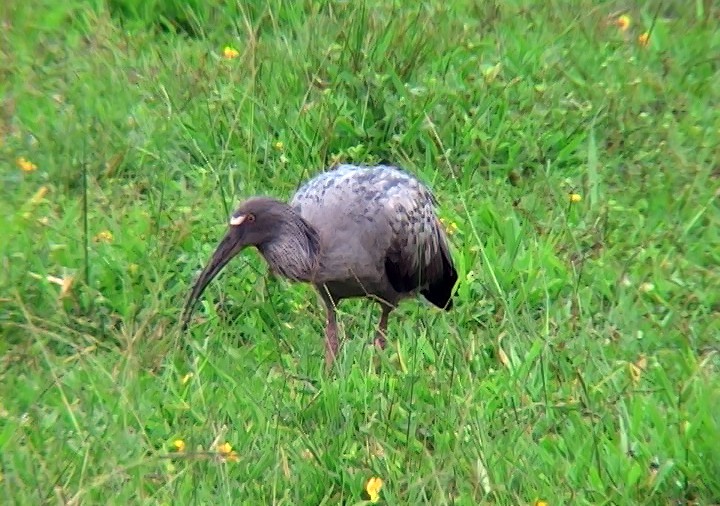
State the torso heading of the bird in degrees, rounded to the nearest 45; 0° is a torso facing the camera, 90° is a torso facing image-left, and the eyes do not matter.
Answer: approximately 90°

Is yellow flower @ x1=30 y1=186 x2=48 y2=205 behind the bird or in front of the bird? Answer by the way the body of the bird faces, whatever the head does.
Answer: in front

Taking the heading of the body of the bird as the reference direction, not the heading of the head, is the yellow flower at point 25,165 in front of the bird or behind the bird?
in front
